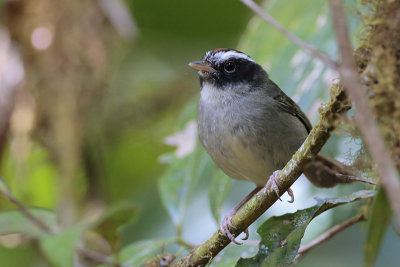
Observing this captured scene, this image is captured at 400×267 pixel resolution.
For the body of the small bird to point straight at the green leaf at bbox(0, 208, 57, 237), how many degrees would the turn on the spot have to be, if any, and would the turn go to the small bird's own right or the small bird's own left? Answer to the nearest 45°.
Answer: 0° — it already faces it

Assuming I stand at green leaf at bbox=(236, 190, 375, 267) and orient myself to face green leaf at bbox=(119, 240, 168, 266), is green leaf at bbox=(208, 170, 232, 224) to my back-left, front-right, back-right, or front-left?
front-right

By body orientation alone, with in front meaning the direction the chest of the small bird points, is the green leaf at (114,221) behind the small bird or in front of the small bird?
in front

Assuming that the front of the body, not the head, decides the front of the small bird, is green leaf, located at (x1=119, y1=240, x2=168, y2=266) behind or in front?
in front

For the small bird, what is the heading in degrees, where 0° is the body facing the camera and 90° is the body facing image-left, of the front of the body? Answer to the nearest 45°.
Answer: approximately 45°
